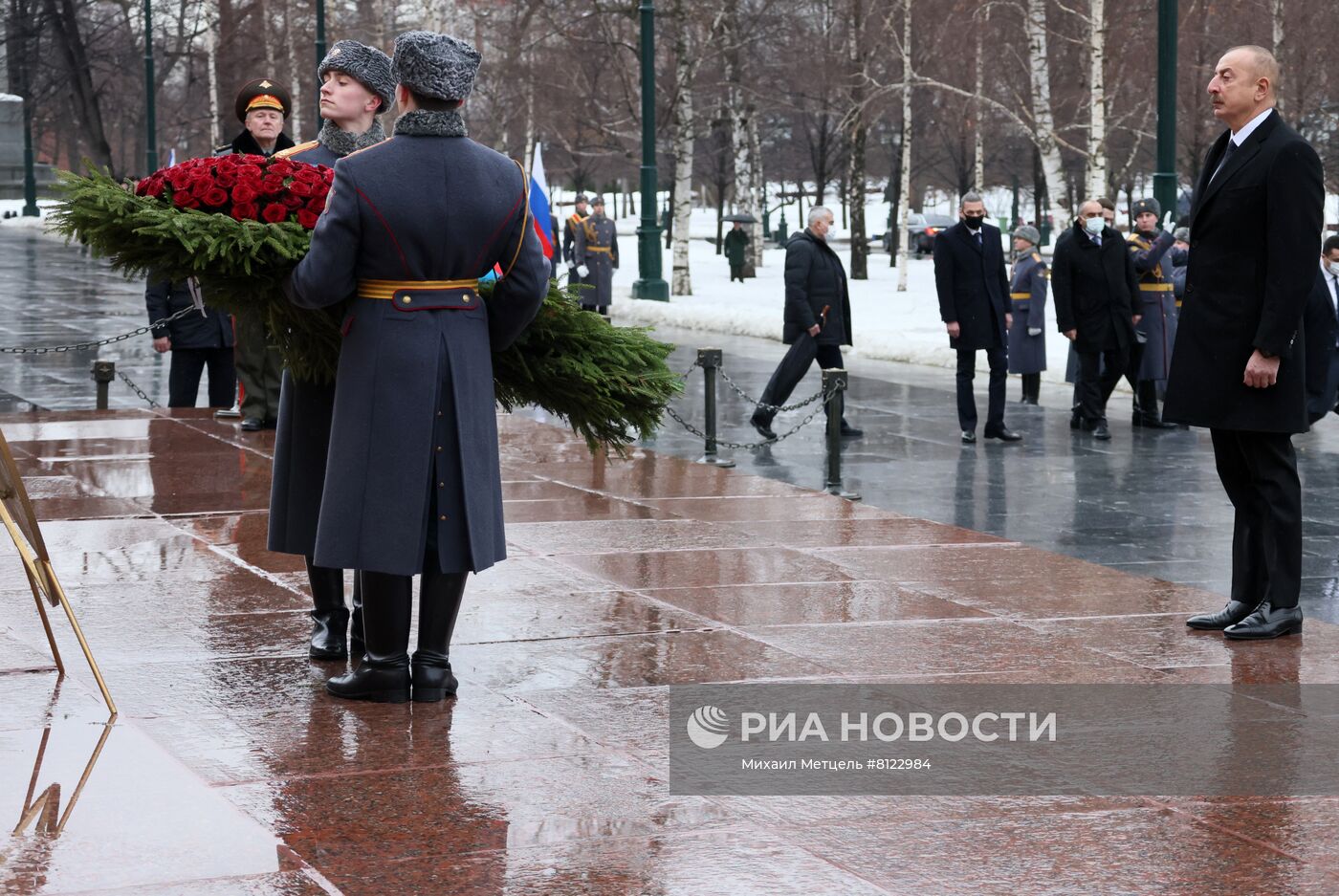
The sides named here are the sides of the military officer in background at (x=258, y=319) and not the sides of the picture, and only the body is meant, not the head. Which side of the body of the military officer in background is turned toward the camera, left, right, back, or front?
front

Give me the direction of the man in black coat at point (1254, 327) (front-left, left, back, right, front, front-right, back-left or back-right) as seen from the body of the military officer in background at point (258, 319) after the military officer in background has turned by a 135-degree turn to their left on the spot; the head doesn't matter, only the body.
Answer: right

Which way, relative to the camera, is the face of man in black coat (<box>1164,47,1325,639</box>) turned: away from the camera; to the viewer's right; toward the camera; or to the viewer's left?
to the viewer's left

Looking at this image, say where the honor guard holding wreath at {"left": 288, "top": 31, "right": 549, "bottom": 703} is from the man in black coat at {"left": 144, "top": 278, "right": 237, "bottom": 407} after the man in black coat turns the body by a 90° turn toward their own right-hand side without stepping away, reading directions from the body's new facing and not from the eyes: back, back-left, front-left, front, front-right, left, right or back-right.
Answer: left

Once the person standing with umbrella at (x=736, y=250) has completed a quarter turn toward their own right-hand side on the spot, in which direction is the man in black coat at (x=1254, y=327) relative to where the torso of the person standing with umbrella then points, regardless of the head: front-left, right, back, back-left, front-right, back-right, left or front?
left

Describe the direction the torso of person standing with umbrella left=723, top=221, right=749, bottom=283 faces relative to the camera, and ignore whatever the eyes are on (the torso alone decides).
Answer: toward the camera

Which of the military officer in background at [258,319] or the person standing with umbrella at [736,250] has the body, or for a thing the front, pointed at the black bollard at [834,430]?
the person standing with umbrella

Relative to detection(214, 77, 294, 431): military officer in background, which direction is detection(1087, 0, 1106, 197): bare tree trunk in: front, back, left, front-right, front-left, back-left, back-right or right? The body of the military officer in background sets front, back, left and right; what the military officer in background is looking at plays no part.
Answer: back-left

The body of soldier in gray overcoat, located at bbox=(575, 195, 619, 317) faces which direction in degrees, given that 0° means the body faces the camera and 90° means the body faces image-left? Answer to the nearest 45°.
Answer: approximately 0°

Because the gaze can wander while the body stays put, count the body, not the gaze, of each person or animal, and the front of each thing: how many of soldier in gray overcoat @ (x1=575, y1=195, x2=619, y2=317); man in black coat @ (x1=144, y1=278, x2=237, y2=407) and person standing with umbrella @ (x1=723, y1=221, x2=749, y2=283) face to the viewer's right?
0

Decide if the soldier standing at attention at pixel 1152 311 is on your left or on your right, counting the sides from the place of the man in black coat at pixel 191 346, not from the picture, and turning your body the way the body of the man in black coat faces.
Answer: on your left
